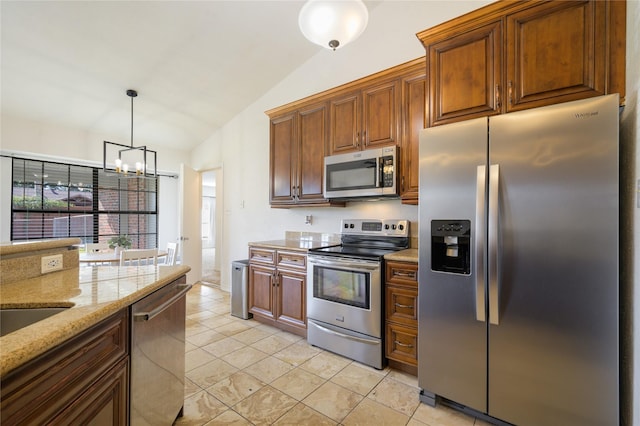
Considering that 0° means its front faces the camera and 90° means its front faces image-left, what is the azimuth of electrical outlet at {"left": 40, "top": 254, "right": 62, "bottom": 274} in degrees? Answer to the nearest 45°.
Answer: approximately 315°

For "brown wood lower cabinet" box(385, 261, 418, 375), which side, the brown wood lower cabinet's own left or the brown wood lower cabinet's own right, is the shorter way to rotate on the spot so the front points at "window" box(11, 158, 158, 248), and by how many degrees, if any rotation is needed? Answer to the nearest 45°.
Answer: approximately 45° to the brown wood lower cabinet's own right

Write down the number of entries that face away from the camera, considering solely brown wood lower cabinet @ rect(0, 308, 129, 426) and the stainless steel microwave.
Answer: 0

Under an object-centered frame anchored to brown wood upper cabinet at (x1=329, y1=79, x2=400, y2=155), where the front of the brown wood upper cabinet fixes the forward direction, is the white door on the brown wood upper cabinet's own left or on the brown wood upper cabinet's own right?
on the brown wood upper cabinet's own right

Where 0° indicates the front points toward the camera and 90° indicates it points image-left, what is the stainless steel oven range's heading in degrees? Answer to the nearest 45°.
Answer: approximately 45°

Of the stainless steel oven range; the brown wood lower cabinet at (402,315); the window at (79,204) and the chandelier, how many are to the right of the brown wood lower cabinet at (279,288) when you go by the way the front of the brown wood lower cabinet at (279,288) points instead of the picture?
2

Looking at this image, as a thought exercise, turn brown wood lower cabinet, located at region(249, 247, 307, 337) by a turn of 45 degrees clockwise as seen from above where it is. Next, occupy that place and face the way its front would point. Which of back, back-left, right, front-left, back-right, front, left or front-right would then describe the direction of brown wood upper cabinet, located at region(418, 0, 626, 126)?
back-left

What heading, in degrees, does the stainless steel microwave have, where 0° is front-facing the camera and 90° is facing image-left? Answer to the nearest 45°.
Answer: approximately 45°

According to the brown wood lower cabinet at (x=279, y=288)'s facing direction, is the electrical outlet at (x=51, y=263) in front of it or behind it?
in front

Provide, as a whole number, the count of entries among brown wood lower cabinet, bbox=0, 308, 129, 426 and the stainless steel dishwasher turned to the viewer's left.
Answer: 0

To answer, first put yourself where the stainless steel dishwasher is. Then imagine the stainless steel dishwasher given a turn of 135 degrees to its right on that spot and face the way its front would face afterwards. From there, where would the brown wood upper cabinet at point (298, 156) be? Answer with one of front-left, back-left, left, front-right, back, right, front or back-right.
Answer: back-right
